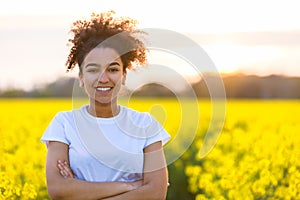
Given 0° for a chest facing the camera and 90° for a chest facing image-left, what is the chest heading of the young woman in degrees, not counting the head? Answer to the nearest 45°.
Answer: approximately 0°
